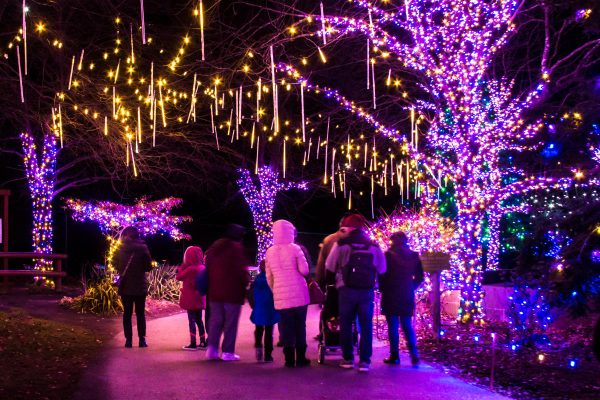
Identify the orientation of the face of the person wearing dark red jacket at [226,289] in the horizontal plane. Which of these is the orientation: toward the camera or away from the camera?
away from the camera

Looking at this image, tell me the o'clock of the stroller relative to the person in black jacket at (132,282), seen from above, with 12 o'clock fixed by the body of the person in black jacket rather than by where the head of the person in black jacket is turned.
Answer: The stroller is roughly at 4 o'clock from the person in black jacket.

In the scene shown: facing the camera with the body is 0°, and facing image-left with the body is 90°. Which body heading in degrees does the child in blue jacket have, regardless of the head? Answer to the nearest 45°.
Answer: approximately 180°

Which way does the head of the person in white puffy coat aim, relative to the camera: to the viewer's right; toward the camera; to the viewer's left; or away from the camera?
away from the camera

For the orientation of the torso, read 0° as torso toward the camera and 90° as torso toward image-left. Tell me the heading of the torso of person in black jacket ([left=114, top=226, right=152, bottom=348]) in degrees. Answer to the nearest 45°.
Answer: approximately 180°

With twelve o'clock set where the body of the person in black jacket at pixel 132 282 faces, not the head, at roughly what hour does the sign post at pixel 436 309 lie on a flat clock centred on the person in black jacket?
The sign post is roughly at 3 o'clock from the person in black jacket.

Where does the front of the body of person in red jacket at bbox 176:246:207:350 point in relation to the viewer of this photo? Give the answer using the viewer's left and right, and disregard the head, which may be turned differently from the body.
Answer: facing away from the viewer and to the left of the viewer

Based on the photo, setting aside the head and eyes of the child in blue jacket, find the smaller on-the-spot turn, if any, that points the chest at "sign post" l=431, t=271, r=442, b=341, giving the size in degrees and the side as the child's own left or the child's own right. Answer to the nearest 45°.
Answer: approximately 45° to the child's own right
